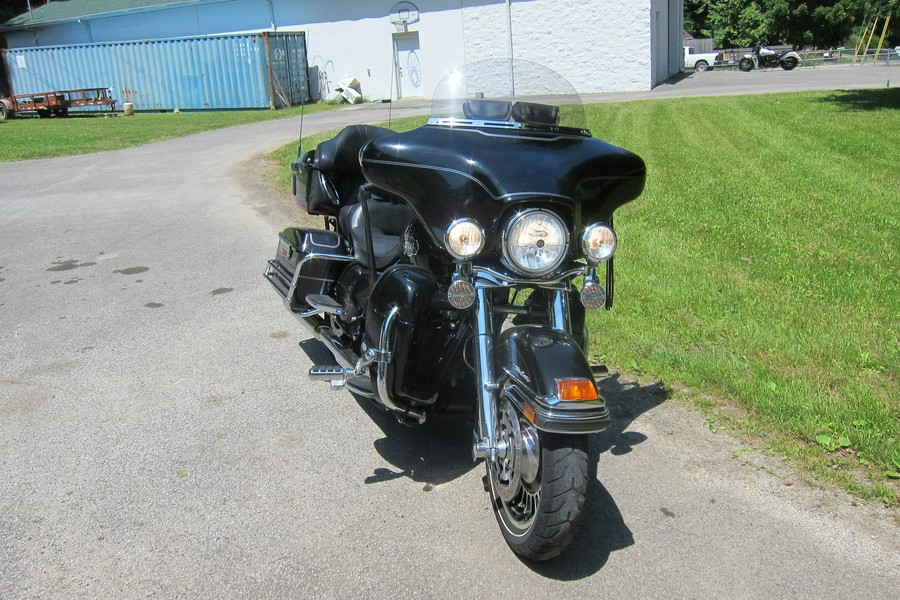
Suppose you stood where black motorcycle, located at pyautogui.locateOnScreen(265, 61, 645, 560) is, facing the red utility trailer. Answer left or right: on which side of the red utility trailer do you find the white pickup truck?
right

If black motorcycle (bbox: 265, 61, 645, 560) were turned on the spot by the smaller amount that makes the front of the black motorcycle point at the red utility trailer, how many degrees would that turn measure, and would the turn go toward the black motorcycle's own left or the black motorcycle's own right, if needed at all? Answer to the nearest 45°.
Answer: approximately 180°

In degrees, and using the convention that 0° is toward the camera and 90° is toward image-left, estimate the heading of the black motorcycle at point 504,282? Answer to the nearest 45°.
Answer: approximately 315°

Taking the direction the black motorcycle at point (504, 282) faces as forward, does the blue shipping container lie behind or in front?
behind

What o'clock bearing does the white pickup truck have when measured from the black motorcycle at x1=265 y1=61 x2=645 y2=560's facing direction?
The white pickup truck is roughly at 8 o'clock from the black motorcycle.

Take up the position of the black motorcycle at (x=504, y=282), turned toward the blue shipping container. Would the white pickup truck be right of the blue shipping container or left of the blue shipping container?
right
